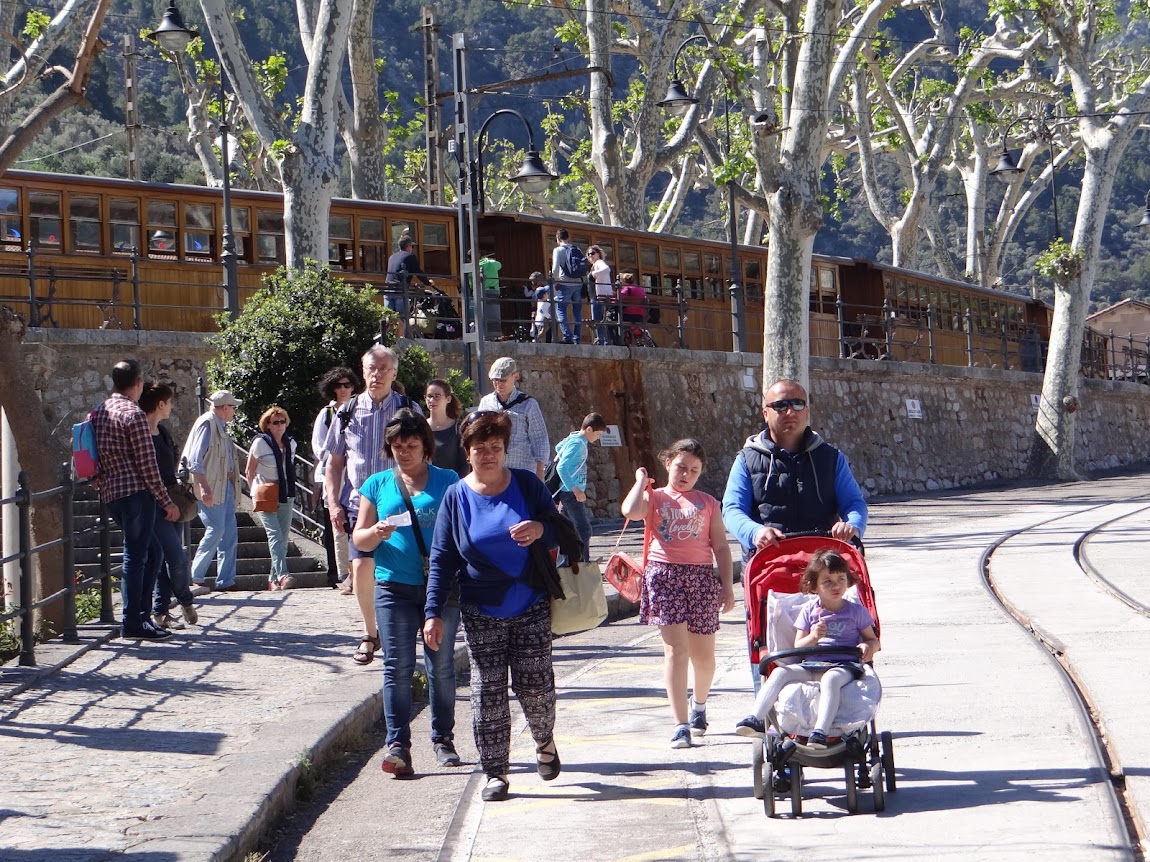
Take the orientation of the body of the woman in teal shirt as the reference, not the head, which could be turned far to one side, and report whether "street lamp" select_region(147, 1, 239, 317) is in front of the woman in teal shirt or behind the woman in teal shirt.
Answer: behind

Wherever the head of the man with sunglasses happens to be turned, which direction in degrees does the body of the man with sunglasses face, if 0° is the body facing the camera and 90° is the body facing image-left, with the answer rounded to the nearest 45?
approximately 0°

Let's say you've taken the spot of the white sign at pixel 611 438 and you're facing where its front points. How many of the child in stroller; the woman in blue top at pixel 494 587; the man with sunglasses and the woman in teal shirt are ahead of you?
4

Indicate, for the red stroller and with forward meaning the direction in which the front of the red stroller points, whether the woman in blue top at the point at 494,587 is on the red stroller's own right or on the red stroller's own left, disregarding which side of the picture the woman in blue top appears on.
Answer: on the red stroller's own right

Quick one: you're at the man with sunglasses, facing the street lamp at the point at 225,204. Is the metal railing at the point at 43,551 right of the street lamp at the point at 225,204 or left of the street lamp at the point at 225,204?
left

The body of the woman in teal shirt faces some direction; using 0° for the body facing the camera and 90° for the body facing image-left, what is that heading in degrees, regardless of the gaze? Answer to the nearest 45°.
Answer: approximately 0°

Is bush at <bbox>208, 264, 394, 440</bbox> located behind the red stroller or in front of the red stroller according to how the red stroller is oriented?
behind

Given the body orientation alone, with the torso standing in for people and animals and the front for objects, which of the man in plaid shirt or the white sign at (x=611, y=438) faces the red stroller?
the white sign

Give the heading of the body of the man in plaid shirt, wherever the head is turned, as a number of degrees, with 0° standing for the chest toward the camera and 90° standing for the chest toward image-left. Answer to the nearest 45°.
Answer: approximately 225°

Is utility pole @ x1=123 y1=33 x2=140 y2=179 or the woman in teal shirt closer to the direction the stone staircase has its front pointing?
the woman in teal shirt

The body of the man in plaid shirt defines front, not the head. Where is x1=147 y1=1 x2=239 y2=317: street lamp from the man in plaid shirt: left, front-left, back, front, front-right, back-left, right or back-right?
front-left
